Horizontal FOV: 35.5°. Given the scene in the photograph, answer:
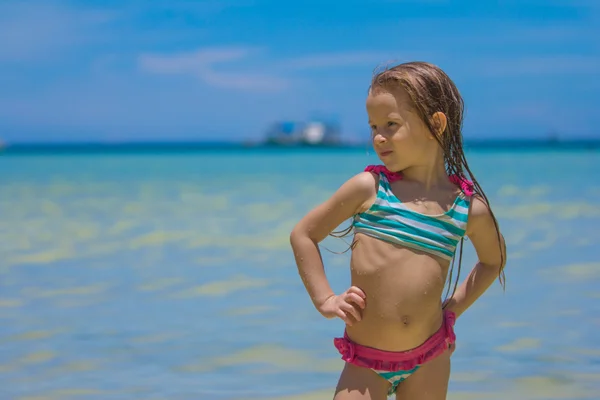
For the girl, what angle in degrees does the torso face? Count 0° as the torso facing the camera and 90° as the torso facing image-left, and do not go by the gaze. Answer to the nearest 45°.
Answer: approximately 0°
